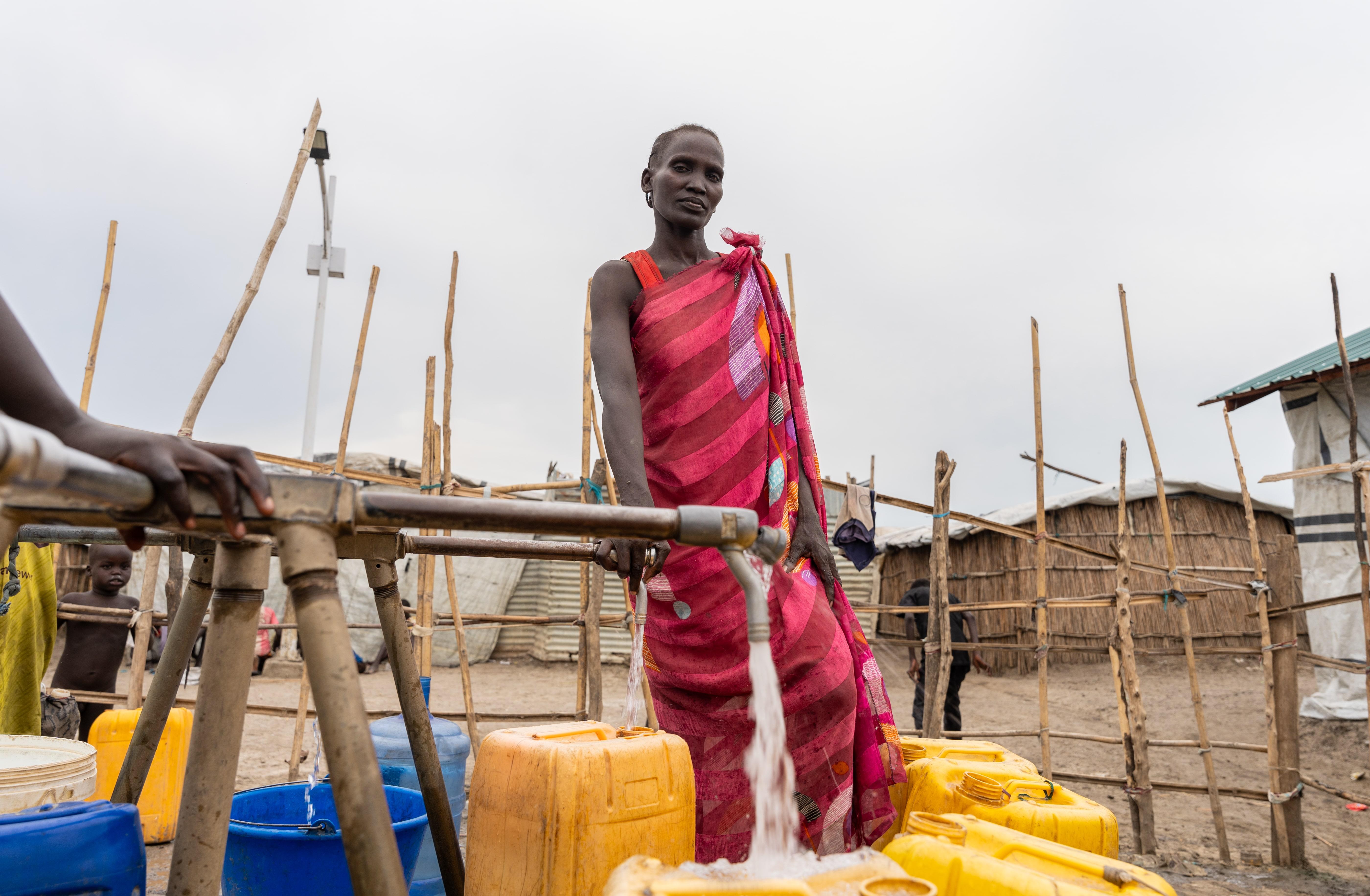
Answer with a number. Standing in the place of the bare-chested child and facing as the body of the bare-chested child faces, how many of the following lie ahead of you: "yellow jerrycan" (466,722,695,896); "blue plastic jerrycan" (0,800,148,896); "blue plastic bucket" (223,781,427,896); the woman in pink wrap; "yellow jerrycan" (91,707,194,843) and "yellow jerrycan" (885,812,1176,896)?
6

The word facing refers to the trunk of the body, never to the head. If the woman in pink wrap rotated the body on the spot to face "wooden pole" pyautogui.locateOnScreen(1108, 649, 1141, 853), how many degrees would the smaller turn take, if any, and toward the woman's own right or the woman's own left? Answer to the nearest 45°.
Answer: approximately 135° to the woman's own left

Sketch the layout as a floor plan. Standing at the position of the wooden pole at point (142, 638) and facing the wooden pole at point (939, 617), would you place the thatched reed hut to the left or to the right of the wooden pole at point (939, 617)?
left

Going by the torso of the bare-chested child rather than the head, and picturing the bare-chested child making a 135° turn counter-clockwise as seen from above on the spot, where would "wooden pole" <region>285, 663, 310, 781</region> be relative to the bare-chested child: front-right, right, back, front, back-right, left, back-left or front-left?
right

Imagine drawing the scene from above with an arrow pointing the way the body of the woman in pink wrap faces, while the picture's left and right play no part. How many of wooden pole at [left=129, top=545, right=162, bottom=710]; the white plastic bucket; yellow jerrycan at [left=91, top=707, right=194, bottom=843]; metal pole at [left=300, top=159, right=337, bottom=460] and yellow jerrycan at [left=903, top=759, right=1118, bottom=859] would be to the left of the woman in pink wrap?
1

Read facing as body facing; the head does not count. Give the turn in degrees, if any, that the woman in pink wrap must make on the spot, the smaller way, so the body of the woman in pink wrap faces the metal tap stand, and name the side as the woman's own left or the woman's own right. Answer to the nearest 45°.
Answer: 0° — they already face it

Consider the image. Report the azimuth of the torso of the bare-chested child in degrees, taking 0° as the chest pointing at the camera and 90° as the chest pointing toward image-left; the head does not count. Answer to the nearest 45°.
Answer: approximately 0°

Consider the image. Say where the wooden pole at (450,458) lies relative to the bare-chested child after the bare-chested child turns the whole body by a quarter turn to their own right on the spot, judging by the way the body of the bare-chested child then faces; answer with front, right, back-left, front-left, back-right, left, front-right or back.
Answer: back-left

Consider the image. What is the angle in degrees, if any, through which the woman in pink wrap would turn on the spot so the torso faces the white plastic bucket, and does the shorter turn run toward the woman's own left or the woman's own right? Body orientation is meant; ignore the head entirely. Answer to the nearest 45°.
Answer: approximately 90° to the woman's own right

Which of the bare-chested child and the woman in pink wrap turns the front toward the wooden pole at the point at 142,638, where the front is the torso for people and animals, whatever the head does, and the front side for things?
the bare-chested child

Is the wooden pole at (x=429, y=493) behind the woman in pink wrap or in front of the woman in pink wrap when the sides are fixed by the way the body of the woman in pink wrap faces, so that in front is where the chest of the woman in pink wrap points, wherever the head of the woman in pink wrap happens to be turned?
behind

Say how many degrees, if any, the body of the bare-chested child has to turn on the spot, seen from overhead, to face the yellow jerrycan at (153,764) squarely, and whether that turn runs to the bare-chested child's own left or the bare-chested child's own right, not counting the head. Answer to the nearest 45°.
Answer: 0° — they already face it

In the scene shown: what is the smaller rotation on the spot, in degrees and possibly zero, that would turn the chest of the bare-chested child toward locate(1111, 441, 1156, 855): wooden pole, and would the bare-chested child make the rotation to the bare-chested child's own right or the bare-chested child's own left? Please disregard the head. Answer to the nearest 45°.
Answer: approximately 45° to the bare-chested child's own left

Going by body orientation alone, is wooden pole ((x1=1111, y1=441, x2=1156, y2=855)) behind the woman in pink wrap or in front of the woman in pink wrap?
behind
